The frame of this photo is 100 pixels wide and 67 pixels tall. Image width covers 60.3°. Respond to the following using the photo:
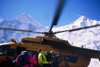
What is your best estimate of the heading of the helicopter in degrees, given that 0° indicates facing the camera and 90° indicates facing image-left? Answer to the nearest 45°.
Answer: approximately 90°
